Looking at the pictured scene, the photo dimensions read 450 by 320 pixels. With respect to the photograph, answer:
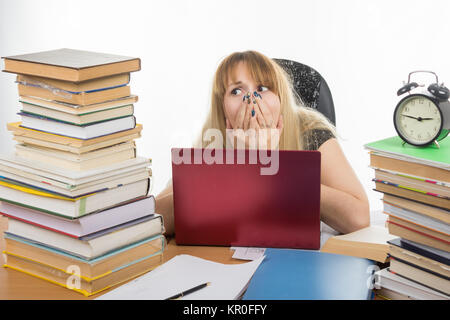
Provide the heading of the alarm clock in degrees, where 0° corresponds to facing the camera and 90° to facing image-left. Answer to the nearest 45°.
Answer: approximately 45°

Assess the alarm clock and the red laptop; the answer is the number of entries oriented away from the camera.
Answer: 1

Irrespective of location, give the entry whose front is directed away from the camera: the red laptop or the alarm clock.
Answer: the red laptop

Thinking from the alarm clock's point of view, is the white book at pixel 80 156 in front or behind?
in front

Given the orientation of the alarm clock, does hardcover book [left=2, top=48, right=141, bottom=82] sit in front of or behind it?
in front

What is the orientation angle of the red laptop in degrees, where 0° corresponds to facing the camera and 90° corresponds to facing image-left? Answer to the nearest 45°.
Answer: approximately 180°

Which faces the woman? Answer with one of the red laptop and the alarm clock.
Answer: the red laptop

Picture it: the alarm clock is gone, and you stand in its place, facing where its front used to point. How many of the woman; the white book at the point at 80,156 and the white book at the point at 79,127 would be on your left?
0
